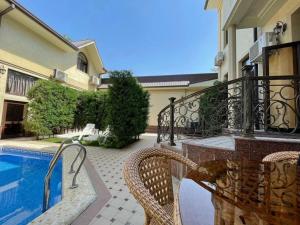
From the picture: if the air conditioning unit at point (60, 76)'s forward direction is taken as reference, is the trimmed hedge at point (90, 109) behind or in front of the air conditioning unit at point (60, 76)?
in front

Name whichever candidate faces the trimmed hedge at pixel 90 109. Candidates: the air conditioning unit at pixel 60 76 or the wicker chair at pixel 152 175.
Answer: the air conditioning unit

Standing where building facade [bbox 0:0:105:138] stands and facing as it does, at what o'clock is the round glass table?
The round glass table is roughly at 1 o'clock from the building facade.

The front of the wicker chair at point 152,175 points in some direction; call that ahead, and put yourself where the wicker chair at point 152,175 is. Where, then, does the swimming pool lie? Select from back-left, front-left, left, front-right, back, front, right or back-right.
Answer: back

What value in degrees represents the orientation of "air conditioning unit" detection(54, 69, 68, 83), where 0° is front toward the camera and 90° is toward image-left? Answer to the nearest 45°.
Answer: approximately 315°

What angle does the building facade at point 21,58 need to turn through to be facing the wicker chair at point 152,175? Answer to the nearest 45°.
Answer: approximately 45° to its right

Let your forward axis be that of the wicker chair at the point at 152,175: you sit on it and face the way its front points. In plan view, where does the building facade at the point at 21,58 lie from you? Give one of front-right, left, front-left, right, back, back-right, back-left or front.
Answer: back

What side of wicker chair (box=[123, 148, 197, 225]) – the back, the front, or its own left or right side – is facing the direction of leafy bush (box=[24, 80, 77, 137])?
back

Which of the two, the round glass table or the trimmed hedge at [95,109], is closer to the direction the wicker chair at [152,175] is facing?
the round glass table

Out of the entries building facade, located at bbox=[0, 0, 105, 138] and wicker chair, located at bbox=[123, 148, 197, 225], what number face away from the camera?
0

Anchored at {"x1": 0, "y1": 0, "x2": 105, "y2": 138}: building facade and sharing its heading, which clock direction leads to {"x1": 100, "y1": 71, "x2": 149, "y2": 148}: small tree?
The small tree is roughly at 12 o'clock from the building facade.

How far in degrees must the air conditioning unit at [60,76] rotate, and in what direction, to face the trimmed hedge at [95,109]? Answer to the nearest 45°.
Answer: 0° — it already faces it

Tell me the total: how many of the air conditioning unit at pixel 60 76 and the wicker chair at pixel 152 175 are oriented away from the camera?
0

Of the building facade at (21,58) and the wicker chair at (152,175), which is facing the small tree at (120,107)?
the building facade

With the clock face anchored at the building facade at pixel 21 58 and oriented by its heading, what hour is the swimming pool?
The swimming pool is roughly at 1 o'clock from the building facade.
